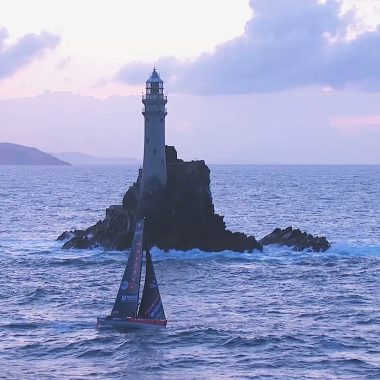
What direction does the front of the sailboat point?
to the viewer's right
